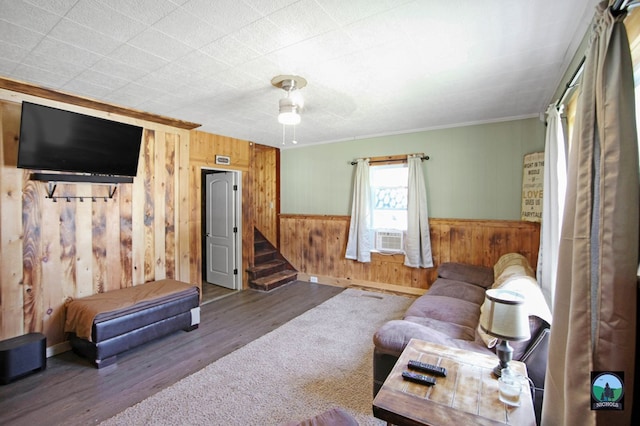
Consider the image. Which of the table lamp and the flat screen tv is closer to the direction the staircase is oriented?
the table lamp

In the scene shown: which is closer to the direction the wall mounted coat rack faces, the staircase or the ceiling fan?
the ceiling fan

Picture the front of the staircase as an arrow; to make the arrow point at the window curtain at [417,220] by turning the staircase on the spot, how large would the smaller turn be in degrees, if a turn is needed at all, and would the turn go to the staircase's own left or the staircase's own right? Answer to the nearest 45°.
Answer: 0° — it already faces it

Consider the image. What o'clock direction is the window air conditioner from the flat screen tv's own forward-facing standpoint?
The window air conditioner is roughly at 11 o'clock from the flat screen tv.

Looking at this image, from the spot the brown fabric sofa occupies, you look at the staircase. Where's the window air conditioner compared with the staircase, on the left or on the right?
right

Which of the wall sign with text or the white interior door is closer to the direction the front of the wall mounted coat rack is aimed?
the wall sign with text

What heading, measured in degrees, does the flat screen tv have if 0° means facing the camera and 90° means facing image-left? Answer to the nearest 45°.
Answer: approximately 315°

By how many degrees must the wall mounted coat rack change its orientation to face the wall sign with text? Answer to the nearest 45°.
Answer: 0° — it already faces it

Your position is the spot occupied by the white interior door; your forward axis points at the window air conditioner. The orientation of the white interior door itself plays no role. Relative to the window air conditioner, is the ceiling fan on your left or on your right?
right

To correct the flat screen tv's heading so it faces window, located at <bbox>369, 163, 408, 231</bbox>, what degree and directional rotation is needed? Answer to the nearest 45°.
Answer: approximately 45° to its left

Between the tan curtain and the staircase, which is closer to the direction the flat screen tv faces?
the tan curtain

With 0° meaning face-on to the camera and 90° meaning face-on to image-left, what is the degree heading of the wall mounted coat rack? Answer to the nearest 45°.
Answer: approximately 315°
